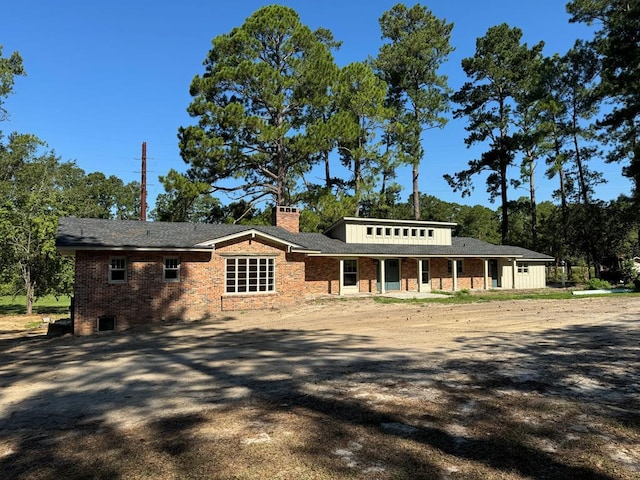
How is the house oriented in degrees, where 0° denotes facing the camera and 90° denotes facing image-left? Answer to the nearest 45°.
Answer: approximately 315°
